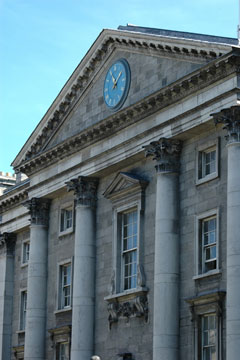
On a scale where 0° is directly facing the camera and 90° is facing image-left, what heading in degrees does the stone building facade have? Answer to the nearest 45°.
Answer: approximately 45°
